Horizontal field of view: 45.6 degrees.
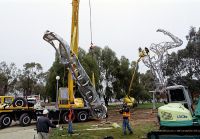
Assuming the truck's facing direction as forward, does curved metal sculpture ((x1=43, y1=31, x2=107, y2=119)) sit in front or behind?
behind

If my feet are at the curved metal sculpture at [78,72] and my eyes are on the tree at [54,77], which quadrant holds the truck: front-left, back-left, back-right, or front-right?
front-left

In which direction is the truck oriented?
to the viewer's left
